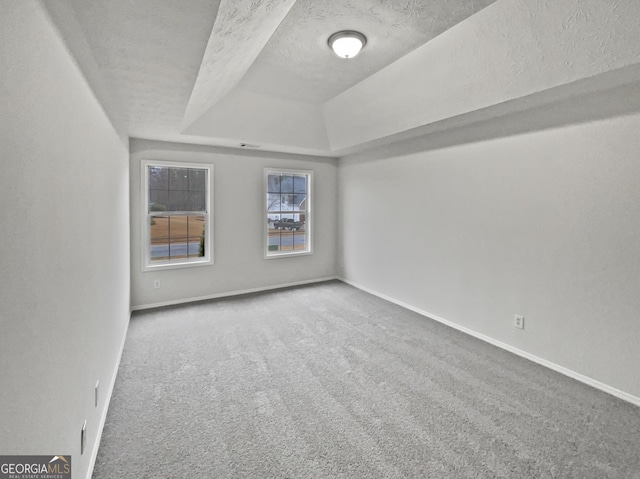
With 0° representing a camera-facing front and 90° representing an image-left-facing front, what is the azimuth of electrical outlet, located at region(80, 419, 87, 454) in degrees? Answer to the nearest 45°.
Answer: approximately 270°
